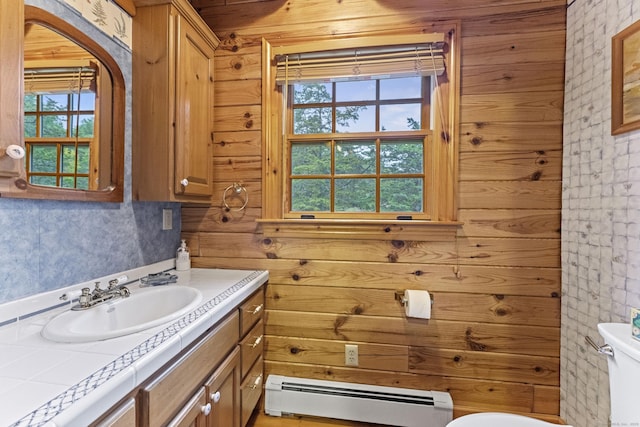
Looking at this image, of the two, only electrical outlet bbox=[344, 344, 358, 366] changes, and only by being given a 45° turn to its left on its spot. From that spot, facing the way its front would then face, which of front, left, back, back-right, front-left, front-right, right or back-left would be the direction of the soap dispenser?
back-right

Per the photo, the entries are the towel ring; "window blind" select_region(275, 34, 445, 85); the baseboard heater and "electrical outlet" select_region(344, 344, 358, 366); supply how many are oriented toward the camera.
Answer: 4

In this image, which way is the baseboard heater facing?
toward the camera

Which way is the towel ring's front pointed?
toward the camera

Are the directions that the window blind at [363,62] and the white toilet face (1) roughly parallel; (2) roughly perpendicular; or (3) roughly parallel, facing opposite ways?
roughly perpendicular

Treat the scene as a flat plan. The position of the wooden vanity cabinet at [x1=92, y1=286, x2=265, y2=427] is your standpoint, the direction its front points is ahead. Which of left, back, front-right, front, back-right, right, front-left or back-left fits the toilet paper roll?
front-left

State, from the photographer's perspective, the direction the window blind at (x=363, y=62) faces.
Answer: facing the viewer

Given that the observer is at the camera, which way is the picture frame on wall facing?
facing the viewer and to the left of the viewer

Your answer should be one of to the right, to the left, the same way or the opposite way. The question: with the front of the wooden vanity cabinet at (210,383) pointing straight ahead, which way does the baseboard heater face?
to the right

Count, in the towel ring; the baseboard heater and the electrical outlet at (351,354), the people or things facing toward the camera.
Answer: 3

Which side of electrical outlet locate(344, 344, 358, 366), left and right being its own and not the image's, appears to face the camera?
front

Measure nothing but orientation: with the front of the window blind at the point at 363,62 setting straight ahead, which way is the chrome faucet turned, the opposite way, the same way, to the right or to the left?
to the left

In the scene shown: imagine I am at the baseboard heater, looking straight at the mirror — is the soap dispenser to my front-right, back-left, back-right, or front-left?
front-right

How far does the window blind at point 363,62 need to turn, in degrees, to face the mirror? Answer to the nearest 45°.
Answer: approximately 45° to its right

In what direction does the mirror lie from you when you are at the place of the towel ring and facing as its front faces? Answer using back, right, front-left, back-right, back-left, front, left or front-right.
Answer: front-right

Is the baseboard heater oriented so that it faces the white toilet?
no

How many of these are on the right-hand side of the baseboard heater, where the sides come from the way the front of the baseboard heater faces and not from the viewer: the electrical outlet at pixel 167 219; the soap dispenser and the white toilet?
2

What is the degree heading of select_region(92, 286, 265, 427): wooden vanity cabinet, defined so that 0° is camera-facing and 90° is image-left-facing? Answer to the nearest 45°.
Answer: approximately 315°

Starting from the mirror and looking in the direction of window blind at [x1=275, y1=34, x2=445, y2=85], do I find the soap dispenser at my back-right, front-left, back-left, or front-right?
front-left
